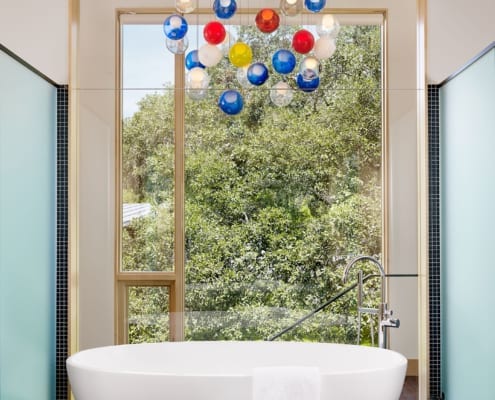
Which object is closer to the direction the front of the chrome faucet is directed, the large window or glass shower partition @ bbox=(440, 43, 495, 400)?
the large window

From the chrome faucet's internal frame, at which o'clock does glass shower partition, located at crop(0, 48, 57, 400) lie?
The glass shower partition is roughly at 11 o'clock from the chrome faucet.

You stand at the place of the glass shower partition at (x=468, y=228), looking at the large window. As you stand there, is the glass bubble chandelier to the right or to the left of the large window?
left

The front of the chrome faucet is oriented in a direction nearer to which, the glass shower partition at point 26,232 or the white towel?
the glass shower partition

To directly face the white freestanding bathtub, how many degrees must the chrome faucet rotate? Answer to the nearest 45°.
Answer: approximately 45° to its left

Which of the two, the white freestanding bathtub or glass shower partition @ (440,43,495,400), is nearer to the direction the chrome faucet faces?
the white freestanding bathtub

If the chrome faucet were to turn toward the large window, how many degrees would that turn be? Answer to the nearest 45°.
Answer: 0° — it already faces it

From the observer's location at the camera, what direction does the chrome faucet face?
facing to the left of the viewer

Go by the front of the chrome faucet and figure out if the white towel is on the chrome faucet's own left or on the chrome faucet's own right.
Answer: on the chrome faucet's own left
